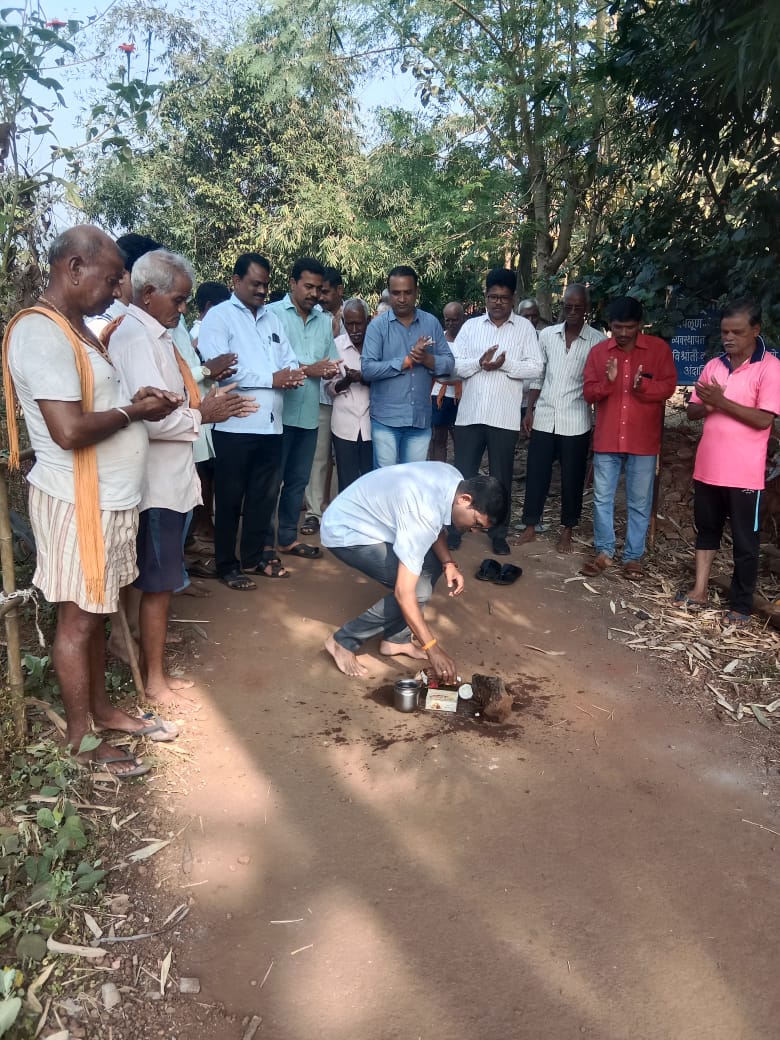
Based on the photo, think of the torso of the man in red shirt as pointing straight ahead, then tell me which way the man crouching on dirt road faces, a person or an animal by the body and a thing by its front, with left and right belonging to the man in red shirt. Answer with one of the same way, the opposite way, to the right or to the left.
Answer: to the left

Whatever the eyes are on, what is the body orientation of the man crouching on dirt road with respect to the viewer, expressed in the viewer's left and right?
facing to the right of the viewer

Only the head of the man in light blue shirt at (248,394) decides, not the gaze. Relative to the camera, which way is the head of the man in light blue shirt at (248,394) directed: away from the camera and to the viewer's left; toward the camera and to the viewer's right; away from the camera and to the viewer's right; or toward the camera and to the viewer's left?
toward the camera and to the viewer's right

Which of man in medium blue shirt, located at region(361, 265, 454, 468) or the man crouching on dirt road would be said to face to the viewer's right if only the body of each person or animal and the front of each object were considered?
the man crouching on dirt road

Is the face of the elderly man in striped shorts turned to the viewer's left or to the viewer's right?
to the viewer's right

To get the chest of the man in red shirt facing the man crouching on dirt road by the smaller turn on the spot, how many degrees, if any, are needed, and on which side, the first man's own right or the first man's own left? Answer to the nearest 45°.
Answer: approximately 45° to the first man's own right

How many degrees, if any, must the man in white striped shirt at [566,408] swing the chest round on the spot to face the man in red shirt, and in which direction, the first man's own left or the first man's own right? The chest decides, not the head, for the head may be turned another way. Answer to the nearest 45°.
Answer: approximately 45° to the first man's own left

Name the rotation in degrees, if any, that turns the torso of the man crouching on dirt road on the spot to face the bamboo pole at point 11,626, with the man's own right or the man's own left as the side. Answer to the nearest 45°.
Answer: approximately 135° to the man's own right

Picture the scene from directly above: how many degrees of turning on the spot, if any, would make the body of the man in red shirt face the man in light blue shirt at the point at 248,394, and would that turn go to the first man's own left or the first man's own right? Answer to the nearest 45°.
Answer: approximately 45° to the first man's own right

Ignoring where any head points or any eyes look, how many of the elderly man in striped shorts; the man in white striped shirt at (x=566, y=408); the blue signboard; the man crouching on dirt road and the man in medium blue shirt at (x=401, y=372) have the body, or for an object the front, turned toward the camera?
3

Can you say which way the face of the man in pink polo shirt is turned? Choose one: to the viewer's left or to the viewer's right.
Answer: to the viewer's left

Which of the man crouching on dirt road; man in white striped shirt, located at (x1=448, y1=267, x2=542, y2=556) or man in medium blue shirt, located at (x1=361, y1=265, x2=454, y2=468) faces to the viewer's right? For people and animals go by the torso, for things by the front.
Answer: the man crouching on dirt road

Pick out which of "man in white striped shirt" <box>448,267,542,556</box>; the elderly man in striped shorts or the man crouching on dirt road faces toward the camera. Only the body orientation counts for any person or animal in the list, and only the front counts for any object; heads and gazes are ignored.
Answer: the man in white striped shirt

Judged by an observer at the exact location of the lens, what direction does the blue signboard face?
facing the viewer
